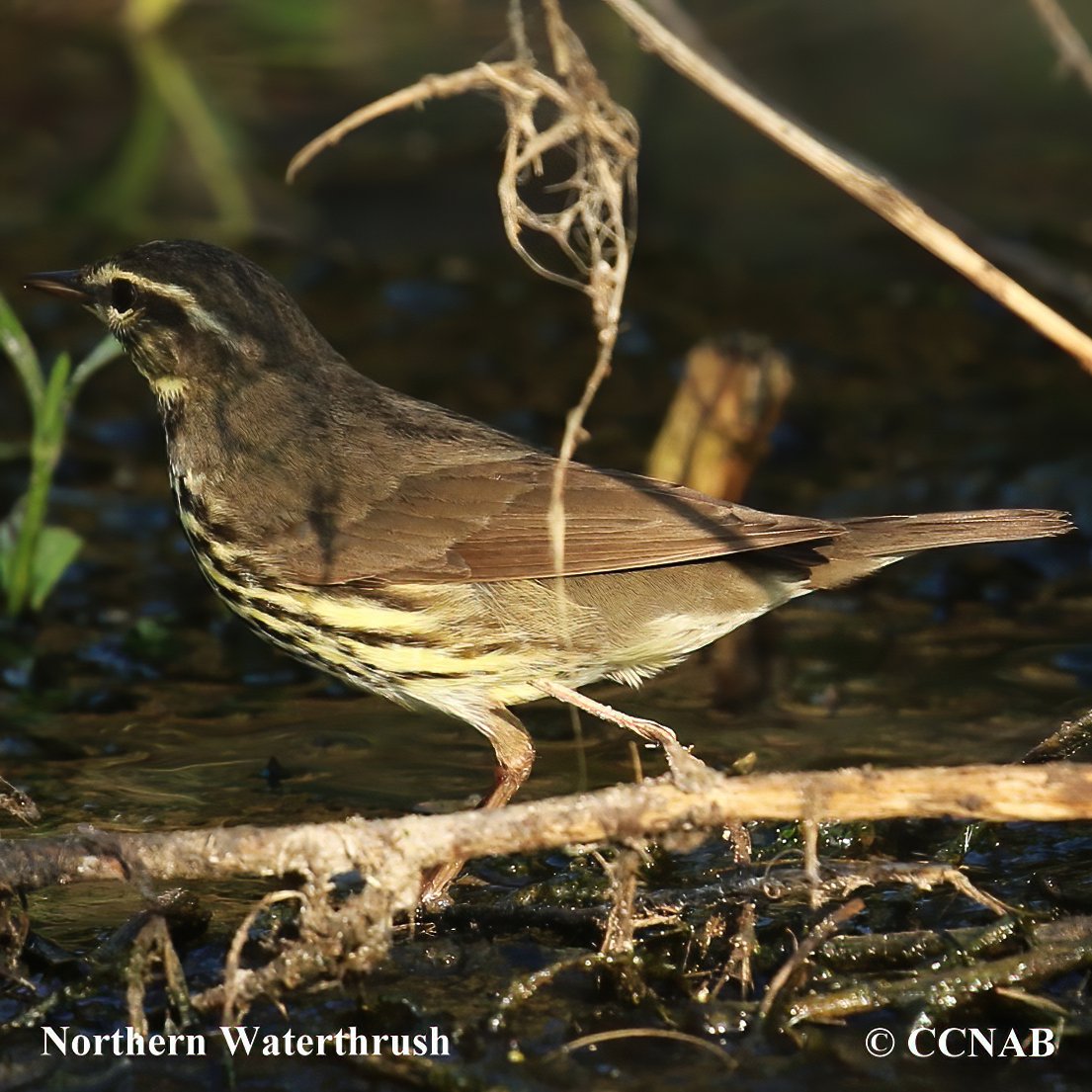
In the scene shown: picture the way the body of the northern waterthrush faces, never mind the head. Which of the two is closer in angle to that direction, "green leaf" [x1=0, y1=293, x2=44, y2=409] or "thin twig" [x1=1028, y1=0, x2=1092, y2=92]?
the green leaf

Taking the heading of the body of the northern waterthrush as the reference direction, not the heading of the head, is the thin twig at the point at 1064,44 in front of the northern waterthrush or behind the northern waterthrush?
behind

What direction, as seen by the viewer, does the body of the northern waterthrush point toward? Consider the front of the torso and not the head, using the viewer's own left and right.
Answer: facing to the left of the viewer

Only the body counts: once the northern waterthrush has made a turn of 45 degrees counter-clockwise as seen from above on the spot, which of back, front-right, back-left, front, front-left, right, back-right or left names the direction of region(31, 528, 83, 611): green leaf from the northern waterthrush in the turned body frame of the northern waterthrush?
right

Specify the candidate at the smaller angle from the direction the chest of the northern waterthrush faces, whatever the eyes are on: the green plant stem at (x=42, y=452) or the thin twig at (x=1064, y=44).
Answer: the green plant stem

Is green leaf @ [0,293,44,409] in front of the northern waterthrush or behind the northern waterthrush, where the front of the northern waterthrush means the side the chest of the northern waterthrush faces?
in front
